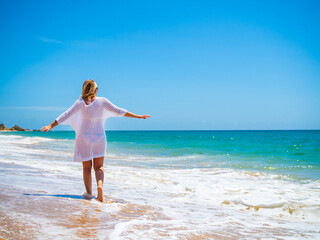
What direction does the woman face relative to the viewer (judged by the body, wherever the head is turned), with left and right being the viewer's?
facing away from the viewer
